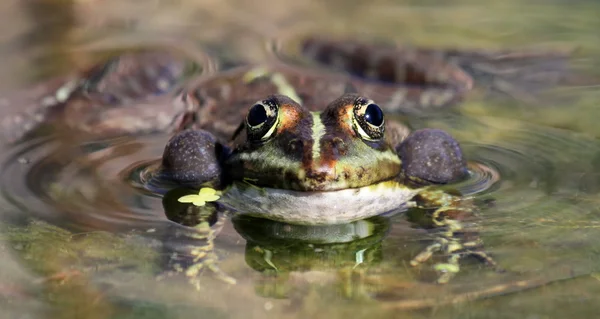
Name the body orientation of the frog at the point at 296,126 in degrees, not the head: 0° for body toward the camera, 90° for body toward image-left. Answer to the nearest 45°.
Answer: approximately 0°
